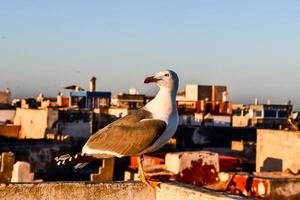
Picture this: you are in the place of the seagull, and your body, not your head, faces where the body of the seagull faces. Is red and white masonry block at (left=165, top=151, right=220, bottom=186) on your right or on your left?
on your left

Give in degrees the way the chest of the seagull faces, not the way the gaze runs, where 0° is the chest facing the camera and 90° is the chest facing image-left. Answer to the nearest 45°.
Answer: approximately 270°
